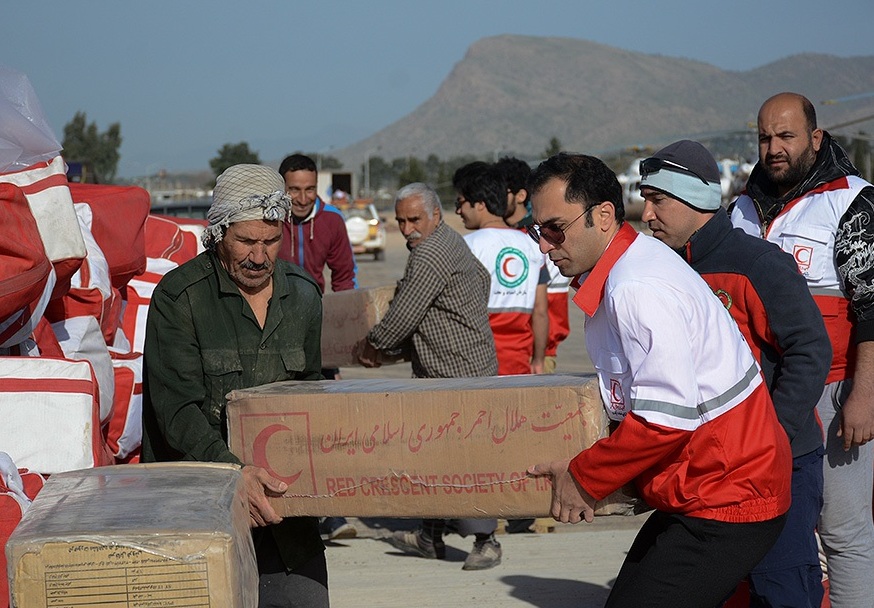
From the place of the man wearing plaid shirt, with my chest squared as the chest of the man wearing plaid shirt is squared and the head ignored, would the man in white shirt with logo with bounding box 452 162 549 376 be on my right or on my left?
on my right

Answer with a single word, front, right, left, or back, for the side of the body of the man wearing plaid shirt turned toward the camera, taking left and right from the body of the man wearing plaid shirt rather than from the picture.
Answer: left

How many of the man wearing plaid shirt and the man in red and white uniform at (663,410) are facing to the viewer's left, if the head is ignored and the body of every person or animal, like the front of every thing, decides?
2

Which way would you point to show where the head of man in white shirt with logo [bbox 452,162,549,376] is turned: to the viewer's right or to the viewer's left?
to the viewer's left

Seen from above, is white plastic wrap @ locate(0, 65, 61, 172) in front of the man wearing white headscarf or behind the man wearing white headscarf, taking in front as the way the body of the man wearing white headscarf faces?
behind

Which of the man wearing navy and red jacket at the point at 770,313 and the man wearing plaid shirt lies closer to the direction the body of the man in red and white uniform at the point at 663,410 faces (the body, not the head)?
the man wearing plaid shirt

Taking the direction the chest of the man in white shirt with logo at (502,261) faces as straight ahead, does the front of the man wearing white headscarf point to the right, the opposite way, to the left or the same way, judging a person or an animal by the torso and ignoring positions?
the opposite way

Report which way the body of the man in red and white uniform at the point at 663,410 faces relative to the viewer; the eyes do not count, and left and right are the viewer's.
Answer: facing to the left of the viewer

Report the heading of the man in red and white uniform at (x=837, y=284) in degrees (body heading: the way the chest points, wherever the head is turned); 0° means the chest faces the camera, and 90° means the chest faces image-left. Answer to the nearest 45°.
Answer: approximately 45°

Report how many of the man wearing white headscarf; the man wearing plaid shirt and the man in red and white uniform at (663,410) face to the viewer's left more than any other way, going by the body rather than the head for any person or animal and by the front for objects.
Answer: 2

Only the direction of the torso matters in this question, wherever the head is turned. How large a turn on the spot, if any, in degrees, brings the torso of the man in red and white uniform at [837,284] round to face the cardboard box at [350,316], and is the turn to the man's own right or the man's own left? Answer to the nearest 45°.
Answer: approximately 45° to the man's own right

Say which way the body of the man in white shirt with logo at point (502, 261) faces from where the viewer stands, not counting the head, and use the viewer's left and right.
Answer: facing away from the viewer and to the left of the viewer

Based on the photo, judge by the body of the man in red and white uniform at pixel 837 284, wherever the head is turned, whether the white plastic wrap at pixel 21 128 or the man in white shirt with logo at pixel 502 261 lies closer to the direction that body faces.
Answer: the white plastic wrap

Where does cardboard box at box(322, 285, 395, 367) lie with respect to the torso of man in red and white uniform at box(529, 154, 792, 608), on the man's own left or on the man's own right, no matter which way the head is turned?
on the man's own right
